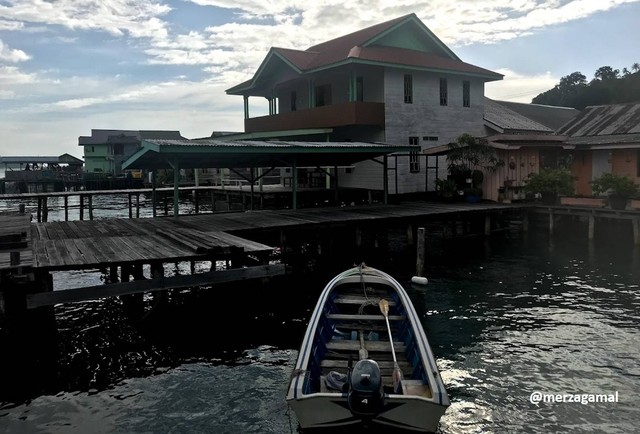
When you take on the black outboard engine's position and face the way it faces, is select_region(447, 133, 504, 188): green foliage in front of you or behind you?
in front

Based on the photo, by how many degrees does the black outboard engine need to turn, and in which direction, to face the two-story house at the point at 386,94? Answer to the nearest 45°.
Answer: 0° — it already faces it

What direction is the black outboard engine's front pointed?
away from the camera

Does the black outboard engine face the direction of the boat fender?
yes

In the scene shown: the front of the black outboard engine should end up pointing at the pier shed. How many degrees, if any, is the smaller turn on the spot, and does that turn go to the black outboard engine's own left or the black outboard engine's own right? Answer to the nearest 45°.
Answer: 0° — it already faces it

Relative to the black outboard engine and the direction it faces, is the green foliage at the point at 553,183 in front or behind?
in front

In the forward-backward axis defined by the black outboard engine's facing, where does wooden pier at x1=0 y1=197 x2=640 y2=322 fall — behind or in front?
in front

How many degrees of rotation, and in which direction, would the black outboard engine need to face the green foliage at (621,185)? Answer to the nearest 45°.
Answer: approximately 45° to its right
